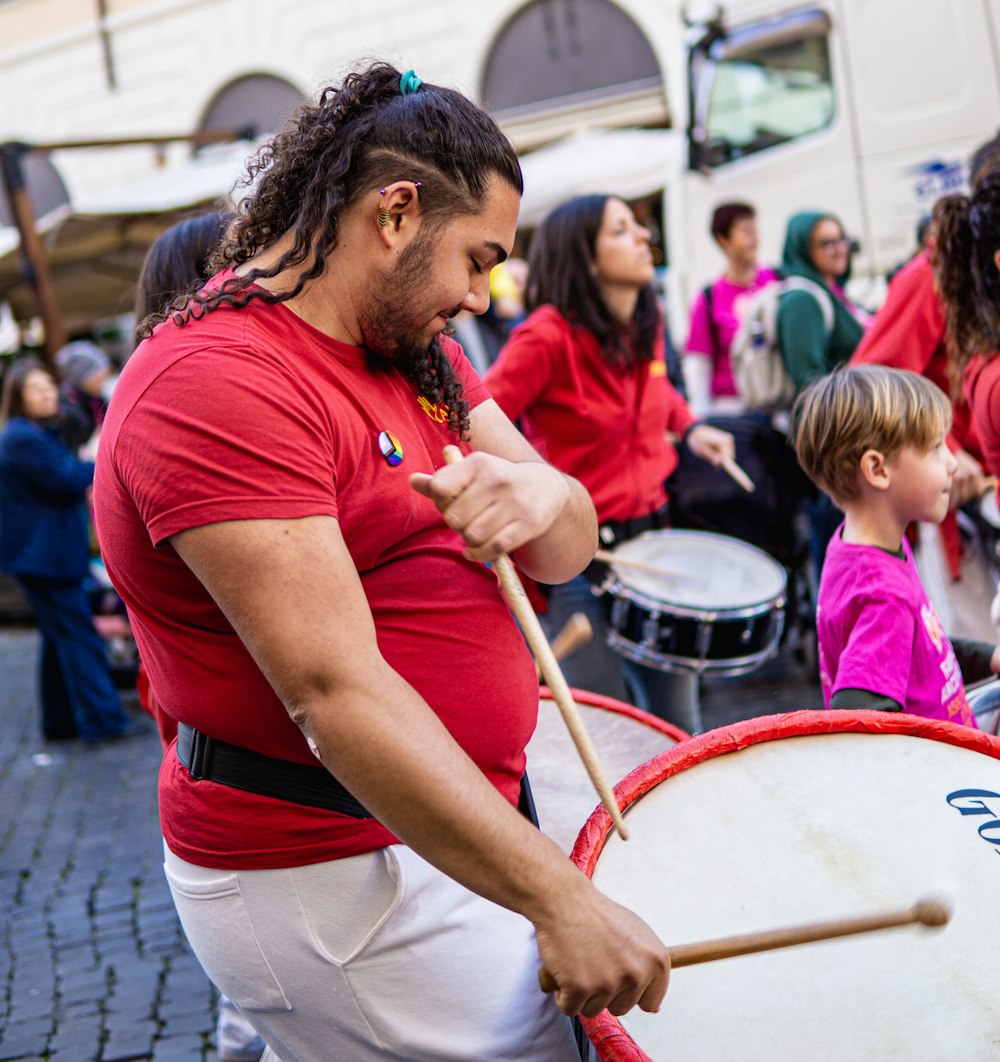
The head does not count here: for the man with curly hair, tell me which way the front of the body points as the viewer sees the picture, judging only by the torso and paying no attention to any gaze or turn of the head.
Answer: to the viewer's right

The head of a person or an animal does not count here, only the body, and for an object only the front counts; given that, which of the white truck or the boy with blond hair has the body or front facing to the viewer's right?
the boy with blond hair

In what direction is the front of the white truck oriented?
to the viewer's left

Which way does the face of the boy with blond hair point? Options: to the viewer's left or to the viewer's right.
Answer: to the viewer's right

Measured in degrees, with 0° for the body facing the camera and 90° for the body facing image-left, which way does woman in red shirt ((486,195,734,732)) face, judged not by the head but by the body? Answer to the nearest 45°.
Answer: approximately 315°

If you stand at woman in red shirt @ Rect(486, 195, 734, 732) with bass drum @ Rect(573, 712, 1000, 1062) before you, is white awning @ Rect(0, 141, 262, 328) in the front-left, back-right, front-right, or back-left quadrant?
back-right

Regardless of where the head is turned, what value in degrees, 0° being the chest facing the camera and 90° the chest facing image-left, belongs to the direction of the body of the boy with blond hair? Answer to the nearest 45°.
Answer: approximately 270°

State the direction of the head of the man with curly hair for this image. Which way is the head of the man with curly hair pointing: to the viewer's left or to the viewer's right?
to the viewer's right
